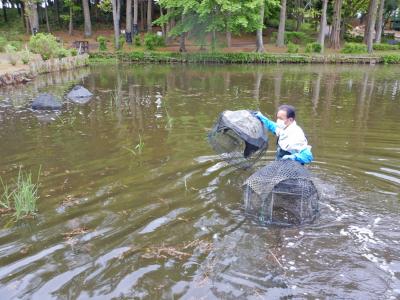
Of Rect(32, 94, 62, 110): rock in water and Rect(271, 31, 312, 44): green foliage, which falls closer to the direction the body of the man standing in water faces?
the rock in water

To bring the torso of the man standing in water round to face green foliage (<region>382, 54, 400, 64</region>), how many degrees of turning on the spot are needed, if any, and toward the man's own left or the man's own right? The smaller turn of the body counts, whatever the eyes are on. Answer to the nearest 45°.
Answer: approximately 135° to the man's own right

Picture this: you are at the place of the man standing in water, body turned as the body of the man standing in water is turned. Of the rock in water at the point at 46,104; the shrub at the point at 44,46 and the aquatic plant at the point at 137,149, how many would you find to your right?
3

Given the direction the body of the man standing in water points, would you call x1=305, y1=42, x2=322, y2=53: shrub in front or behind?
behind

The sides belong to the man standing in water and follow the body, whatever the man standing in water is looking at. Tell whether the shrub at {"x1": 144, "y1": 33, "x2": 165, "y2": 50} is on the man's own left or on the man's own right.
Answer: on the man's own right

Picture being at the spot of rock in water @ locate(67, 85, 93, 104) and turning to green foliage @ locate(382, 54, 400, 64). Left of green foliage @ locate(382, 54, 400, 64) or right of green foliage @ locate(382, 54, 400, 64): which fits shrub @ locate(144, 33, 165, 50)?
left

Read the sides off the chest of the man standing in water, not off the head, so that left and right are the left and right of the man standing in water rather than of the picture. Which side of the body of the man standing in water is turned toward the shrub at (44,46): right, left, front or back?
right

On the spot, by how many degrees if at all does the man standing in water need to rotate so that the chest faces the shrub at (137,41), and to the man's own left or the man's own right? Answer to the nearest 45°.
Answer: approximately 90° to the man's own right

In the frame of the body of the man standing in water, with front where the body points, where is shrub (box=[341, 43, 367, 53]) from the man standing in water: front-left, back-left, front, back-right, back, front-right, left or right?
back-right

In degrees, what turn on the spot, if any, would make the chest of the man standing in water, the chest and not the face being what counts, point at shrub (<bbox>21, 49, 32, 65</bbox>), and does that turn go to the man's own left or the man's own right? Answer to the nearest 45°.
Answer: approximately 90° to the man's own right

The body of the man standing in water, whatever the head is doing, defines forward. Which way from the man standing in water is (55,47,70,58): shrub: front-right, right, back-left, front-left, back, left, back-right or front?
right

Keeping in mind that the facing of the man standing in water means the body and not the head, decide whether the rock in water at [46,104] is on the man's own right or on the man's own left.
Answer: on the man's own right

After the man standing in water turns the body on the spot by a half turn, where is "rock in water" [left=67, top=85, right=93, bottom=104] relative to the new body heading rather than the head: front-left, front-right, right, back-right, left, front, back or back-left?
left

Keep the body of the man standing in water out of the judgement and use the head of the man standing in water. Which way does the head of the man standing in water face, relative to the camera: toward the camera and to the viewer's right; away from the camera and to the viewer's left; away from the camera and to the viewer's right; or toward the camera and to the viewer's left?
toward the camera and to the viewer's left

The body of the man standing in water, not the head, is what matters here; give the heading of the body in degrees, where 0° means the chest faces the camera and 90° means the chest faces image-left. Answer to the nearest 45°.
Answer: approximately 45°

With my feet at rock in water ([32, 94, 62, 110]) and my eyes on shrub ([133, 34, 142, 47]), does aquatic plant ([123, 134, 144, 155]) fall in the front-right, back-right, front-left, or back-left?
back-right
